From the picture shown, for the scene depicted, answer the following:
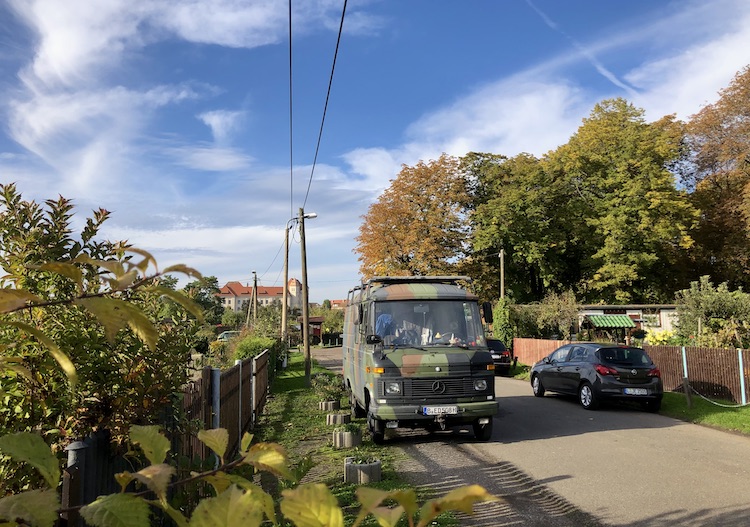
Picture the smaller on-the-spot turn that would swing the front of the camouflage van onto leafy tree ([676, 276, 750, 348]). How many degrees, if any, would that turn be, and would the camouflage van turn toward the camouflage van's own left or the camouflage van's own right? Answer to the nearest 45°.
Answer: approximately 135° to the camouflage van's own left

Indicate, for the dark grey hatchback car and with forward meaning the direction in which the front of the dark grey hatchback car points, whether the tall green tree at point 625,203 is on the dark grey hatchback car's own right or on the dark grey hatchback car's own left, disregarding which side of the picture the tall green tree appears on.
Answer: on the dark grey hatchback car's own right

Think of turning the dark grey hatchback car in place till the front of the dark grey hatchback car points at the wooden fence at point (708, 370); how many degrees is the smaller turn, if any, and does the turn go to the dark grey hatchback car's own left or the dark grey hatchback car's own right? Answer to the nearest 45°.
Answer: approximately 90° to the dark grey hatchback car's own right

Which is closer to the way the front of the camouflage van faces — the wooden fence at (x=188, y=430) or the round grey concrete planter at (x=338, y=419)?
the wooden fence

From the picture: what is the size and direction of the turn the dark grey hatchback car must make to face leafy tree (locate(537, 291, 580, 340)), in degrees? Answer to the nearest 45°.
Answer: approximately 45° to its right

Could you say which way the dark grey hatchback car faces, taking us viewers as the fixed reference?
facing away from the viewer and to the left of the viewer

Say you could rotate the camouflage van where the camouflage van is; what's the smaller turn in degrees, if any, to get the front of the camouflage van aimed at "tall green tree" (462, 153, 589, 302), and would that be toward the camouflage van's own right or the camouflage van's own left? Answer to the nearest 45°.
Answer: approximately 180°

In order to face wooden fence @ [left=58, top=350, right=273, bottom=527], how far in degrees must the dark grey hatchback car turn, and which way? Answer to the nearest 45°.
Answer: approximately 135° to its left

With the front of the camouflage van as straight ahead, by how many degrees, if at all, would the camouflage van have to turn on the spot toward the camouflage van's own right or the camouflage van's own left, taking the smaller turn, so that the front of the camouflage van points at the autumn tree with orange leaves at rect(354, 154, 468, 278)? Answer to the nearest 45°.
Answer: approximately 180°

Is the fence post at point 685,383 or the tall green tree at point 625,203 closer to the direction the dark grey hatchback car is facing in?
the tall green tree

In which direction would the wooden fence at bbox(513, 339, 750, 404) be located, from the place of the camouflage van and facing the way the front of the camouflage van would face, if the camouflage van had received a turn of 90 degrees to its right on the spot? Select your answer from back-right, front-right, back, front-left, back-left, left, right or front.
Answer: back-right

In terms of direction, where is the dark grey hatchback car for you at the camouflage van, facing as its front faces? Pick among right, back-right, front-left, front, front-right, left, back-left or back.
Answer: back-left

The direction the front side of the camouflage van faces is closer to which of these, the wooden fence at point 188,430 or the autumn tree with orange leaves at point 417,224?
the wooden fence

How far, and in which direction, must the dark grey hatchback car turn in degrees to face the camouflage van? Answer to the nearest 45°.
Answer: approximately 90° to its left

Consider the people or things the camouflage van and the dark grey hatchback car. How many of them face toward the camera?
1
